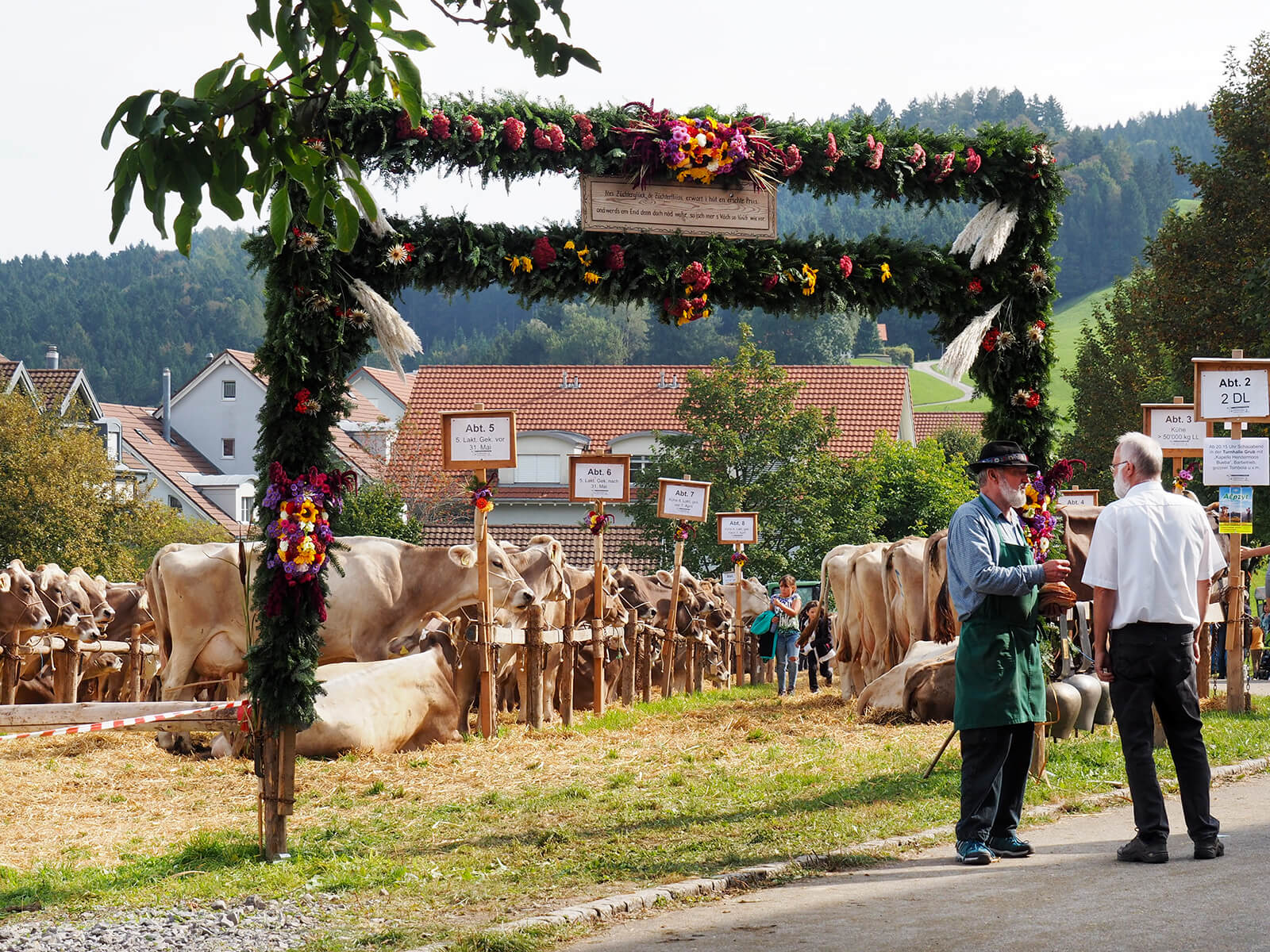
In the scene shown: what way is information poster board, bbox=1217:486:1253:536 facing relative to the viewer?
toward the camera

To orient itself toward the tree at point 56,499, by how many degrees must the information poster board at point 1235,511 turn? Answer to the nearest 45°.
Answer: approximately 135° to its right

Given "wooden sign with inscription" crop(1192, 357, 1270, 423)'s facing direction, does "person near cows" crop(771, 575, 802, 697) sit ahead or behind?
behind

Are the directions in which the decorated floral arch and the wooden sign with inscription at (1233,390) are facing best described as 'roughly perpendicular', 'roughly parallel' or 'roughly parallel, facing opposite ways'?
roughly parallel

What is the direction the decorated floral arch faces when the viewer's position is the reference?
facing the viewer

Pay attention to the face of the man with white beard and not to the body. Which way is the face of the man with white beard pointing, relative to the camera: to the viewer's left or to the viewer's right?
to the viewer's right

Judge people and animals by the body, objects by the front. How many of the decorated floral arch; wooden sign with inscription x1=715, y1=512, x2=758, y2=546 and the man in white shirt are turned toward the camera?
2

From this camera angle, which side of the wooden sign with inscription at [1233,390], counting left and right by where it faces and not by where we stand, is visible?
front

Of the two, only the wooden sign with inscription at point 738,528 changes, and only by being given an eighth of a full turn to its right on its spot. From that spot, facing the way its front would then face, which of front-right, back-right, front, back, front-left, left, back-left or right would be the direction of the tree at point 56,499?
right

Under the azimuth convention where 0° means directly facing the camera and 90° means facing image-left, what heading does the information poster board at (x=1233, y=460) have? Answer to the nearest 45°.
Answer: approximately 0°

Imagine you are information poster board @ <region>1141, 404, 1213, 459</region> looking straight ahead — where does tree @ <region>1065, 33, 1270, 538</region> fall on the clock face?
The tree is roughly at 6 o'clock from the information poster board.
